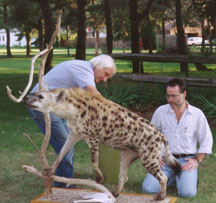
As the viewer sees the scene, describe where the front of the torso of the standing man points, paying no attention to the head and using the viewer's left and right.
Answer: facing to the right of the viewer

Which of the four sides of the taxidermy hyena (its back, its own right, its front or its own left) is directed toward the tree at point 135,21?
right

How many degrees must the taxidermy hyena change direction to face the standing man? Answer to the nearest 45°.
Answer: approximately 90° to its right

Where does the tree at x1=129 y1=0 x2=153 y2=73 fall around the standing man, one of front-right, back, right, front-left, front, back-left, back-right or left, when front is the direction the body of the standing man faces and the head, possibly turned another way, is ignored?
left

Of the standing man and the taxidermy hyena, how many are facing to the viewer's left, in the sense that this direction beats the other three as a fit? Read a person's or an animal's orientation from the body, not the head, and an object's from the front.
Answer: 1

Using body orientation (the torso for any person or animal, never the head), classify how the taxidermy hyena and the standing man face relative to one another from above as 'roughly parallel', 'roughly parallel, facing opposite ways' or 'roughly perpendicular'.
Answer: roughly parallel, facing opposite ways

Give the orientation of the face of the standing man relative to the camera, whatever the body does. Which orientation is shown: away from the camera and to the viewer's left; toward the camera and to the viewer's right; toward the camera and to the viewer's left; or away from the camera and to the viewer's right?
toward the camera and to the viewer's right

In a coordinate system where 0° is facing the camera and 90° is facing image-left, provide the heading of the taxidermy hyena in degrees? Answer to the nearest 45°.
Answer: approximately 90°

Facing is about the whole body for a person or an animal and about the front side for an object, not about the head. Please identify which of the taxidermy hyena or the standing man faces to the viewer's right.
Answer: the standing man

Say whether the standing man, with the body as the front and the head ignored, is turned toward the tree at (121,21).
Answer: no
